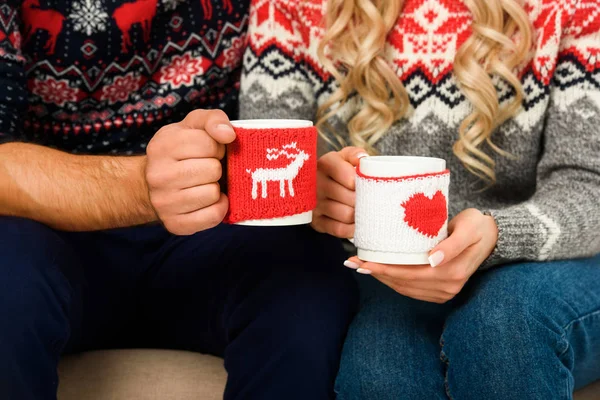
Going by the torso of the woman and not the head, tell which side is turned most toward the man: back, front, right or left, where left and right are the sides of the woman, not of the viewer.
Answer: right

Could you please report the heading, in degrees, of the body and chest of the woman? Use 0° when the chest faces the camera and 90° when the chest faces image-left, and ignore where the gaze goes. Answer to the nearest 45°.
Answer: approximately 0°
